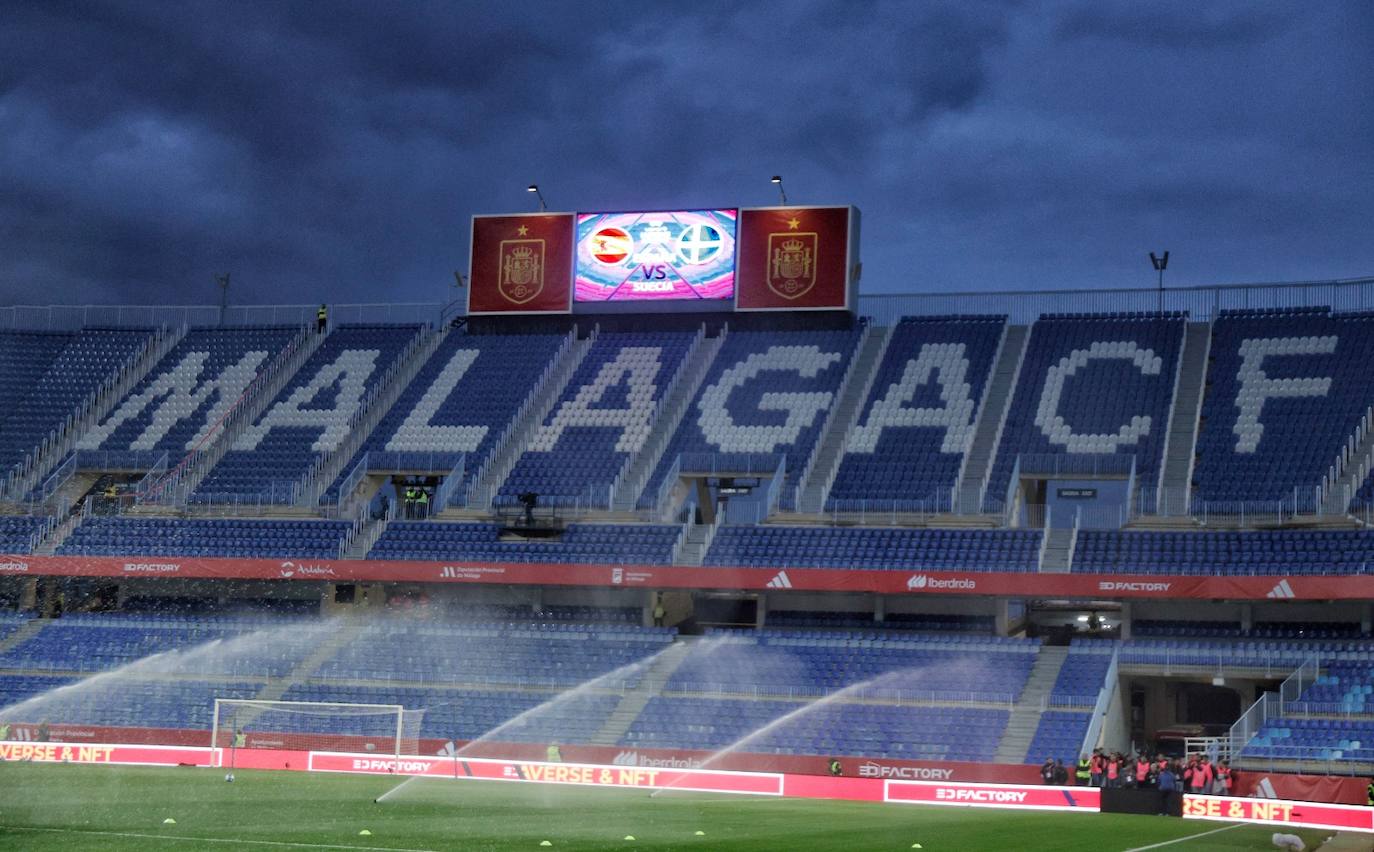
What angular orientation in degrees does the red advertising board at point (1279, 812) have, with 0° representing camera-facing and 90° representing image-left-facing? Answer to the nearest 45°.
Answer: approximately 0°

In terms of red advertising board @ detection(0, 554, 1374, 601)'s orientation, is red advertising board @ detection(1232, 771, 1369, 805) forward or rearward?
forward

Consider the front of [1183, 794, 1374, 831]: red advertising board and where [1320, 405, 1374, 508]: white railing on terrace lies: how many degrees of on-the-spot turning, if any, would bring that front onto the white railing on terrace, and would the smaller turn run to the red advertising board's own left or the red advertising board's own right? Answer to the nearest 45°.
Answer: approximately 180°

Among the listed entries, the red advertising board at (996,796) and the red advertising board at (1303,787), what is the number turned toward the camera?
2

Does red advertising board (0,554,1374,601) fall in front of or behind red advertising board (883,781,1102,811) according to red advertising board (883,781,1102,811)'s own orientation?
behind

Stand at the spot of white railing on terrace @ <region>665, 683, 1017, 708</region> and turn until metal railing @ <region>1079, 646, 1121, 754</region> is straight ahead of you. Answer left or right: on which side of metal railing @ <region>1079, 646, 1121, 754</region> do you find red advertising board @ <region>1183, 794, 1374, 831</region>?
right

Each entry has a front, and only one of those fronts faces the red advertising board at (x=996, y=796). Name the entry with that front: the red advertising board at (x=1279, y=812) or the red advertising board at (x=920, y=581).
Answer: the red advertising board at (x=920, y=581)

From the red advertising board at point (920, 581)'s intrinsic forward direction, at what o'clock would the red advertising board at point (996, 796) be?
the red advertising board at point (996, 796) is roughly at 12 o'clock from the red advertising board at point (920, 581).

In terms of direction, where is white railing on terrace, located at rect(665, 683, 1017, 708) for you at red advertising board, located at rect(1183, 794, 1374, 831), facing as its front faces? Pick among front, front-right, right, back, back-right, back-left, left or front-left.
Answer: back-right

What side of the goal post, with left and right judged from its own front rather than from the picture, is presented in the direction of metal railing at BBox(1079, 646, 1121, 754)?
left

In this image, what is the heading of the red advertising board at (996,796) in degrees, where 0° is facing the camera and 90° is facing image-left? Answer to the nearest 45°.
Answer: approximately 0°

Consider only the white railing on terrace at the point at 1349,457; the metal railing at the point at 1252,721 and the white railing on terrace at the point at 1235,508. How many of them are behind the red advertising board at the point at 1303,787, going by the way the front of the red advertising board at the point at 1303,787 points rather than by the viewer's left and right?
3

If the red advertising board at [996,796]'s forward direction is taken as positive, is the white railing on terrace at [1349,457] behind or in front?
behind
